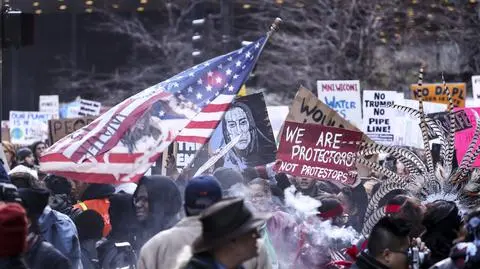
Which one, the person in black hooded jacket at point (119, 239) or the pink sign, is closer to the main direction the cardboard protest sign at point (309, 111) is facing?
the person in black hooded jacket

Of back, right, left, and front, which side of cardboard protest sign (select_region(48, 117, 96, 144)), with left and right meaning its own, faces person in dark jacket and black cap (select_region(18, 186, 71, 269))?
front

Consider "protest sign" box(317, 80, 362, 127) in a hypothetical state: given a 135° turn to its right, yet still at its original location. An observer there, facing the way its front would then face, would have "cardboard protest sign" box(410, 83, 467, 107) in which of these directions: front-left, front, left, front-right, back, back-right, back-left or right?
right

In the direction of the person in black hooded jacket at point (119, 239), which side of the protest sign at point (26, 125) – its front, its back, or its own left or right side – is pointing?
front

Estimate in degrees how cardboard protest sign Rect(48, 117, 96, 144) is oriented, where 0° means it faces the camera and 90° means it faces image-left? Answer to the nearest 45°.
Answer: approximately 0°

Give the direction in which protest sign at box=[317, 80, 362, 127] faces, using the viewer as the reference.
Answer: facing the viewer

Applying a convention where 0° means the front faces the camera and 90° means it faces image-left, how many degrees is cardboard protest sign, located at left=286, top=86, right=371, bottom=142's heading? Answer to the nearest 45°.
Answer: approximately 0°
